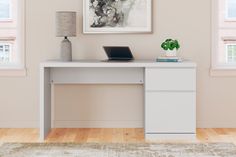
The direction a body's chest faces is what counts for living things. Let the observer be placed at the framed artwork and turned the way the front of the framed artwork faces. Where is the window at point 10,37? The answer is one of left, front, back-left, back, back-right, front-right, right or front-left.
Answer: right

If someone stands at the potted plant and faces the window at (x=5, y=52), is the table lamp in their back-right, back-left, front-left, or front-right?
front-left

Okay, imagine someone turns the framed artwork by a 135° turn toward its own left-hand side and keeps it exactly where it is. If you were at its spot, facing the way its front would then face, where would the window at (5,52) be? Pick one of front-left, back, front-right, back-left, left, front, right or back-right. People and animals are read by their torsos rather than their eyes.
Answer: back-left

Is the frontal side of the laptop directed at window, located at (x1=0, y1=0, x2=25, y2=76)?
no

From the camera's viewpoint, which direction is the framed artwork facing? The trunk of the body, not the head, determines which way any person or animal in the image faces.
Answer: toward the camera

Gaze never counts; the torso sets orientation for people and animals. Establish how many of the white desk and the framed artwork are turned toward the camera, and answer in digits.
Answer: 2

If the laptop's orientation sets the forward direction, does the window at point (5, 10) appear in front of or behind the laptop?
behind

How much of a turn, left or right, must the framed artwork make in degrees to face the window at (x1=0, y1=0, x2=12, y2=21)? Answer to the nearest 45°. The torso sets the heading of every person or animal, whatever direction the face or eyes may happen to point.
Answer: approximately 90° to its right

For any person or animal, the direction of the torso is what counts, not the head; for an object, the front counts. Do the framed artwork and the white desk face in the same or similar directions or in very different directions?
same or similar directions

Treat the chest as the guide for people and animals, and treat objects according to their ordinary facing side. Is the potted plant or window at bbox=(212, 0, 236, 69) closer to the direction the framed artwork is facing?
the potted plant

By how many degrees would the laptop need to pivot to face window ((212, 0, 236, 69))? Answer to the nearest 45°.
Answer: approximately 45° to its left

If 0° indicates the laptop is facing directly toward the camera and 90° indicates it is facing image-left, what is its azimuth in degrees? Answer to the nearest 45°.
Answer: approximately 315°

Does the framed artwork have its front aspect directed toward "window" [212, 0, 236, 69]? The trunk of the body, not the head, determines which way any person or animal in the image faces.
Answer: no

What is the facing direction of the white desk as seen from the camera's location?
facing the viewer

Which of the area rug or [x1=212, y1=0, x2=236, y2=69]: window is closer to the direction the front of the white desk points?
the area rug
